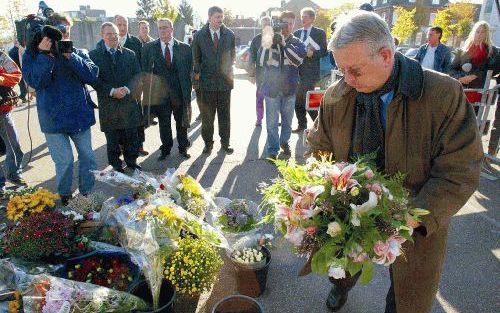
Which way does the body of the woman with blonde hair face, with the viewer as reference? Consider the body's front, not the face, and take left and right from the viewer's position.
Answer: facing the viewer and to the left of the viewer

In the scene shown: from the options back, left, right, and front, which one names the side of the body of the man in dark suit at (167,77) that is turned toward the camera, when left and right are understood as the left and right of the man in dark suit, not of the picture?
front

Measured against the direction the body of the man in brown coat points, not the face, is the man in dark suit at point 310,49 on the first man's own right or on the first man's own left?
on the first man's own right

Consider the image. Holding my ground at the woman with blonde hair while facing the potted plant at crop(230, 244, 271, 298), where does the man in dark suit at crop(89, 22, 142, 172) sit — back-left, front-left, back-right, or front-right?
front-right

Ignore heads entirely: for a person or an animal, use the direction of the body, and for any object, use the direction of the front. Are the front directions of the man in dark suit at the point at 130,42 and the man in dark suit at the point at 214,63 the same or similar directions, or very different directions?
same or similar directions

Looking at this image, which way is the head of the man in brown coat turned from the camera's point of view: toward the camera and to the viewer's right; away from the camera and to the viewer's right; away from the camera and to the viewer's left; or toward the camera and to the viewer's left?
toward the camera and to the viewer's left
